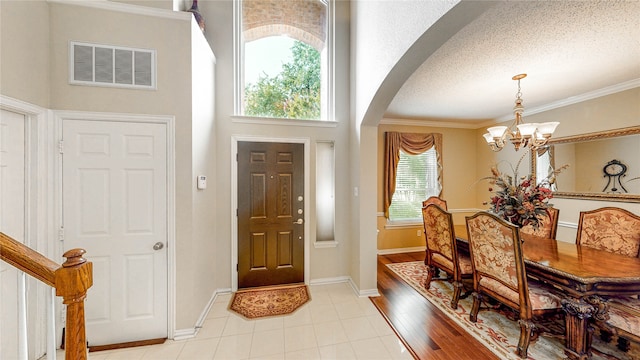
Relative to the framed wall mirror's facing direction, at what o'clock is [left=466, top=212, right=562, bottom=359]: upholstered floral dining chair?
The upholstered floral dining chair is roughly at 11 o'clock from the framed wall mirror.

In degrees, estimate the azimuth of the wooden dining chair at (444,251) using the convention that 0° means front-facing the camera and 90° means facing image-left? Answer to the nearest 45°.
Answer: approximately 225°

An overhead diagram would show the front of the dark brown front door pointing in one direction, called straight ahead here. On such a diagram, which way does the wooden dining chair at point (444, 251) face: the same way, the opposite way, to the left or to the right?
to the left

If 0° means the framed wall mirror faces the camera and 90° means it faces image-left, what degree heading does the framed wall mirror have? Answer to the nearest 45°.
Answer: approximately 45°

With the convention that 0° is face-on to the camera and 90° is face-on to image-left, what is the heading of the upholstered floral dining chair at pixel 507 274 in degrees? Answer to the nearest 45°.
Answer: approximately 225°

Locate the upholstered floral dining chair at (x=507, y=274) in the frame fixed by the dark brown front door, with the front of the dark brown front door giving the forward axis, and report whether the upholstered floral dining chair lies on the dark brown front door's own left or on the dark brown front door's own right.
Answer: on the dark brown front door's own left

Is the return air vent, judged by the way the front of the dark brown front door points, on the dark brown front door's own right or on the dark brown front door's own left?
on the dark brown front door's own right

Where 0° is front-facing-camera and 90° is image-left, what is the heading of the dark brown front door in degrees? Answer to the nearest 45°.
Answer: approximately 0°

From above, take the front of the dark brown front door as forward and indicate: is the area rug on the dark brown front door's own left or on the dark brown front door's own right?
on the dark brown front door's own left

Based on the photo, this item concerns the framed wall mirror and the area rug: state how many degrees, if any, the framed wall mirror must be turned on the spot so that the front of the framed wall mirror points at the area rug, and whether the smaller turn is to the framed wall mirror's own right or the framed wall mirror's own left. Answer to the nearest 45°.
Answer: approximately 45° to the framed wall mirror's own left

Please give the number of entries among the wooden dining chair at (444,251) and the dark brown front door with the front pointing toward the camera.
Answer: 1
